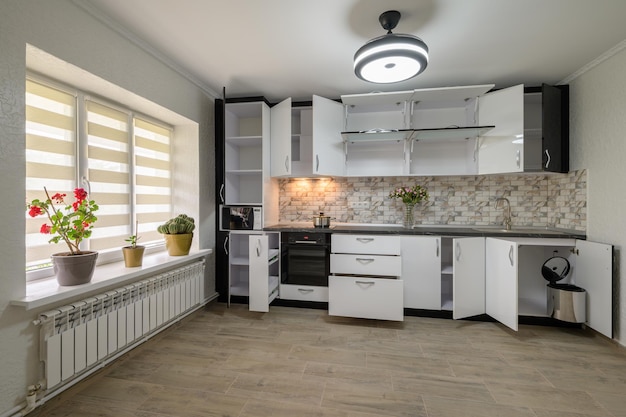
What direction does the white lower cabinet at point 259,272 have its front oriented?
toward the camera

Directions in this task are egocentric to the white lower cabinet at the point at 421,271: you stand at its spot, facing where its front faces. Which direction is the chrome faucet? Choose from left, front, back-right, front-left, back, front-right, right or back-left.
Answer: back-left

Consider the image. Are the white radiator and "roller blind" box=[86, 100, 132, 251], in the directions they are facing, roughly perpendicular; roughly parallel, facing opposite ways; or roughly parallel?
roughly parallel

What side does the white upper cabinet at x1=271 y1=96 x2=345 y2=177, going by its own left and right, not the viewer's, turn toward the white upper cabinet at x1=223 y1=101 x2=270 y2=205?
right

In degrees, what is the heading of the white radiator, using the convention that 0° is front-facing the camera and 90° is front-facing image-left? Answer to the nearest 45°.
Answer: approximately 315°

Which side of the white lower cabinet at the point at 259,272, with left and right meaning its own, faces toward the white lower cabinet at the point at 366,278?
left

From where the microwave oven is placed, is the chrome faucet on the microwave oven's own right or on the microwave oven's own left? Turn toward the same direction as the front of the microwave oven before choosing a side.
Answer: on the microwave oven's own left

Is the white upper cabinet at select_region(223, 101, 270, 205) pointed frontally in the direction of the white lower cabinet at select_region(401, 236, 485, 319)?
no

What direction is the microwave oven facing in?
toward the camera

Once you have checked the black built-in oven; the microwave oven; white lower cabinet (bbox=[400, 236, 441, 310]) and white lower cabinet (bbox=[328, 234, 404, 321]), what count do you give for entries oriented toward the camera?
4

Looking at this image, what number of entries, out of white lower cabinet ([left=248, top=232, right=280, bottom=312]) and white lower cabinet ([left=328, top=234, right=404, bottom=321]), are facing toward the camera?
2

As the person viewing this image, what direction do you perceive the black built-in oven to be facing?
facing the viewer

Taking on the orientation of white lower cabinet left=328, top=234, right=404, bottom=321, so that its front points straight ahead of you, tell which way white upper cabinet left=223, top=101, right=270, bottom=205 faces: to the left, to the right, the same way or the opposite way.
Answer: the same way

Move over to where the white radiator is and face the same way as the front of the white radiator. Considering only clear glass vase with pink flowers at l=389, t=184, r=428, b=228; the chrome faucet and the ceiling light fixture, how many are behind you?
0

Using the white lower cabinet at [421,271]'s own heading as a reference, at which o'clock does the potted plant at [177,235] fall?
The potted plant is roughly at 2 o'clock from the white lower cabinet.

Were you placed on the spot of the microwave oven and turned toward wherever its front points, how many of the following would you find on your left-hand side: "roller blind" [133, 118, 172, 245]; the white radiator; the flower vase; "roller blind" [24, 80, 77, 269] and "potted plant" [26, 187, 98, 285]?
1

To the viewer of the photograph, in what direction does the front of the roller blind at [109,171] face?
facing the viewer and to the right of the viewer
